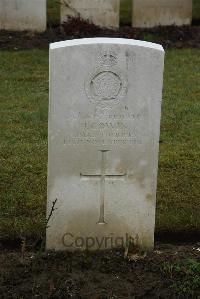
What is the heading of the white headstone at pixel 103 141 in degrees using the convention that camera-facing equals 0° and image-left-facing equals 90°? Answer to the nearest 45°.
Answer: approximately 0°

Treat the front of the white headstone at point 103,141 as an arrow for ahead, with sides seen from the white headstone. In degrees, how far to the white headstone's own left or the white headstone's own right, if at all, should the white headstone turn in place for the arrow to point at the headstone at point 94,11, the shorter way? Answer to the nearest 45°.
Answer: approximately 180°

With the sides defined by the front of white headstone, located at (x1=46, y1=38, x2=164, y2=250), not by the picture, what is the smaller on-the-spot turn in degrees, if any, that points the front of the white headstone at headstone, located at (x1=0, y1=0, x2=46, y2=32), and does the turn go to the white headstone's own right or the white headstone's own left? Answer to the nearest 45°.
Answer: approximately 180°

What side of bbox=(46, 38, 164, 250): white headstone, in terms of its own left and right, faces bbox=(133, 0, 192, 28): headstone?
back
